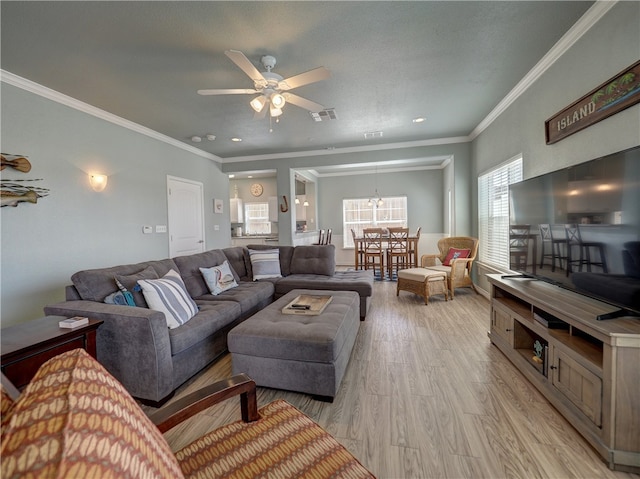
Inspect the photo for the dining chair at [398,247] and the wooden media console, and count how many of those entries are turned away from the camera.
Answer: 1

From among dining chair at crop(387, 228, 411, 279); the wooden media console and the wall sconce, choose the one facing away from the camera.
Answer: the dining chair

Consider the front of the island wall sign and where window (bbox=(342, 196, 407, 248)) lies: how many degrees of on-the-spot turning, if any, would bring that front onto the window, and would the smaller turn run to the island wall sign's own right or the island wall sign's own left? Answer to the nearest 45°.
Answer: approximately 90° to the island wall sign's own right

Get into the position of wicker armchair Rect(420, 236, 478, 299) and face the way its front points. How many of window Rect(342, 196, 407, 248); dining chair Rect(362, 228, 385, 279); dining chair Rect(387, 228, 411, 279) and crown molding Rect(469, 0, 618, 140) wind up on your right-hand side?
3

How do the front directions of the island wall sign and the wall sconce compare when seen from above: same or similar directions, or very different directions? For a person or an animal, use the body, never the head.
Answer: very different directions

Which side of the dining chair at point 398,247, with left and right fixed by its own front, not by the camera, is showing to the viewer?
back

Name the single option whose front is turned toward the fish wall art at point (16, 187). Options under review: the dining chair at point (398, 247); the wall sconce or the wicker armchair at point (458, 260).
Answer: the wicker armchair

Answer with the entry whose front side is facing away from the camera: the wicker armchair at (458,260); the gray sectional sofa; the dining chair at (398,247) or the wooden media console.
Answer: the dining chair

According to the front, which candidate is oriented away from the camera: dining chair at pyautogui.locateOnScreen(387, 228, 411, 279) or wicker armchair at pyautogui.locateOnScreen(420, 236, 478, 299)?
the dining chair

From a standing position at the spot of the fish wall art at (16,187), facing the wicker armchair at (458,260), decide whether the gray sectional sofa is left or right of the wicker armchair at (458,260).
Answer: right

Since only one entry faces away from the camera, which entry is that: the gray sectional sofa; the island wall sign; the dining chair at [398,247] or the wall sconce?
the dining chair

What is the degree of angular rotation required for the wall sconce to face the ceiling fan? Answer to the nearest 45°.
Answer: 0° — it already faces it
